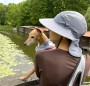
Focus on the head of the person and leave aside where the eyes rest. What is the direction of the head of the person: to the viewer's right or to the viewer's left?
to the viewer's left

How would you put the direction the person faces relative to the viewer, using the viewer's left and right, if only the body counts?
facing away from the viewer and to the left of the viewer
